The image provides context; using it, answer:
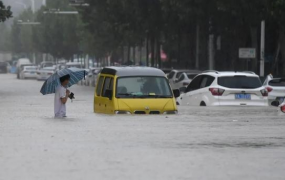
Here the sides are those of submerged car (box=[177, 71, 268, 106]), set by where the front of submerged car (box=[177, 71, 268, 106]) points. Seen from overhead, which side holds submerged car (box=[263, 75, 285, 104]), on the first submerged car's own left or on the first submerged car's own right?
on the first submerged car's own right

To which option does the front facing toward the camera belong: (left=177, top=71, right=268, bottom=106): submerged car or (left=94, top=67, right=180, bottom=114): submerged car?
(left=94, top=67, right=180, bottom=114): submerged car

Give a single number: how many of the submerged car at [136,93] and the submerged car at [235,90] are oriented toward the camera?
1

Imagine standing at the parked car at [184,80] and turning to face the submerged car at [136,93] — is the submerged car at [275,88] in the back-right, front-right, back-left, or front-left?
front-left

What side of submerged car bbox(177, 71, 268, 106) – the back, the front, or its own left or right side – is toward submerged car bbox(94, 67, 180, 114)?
left

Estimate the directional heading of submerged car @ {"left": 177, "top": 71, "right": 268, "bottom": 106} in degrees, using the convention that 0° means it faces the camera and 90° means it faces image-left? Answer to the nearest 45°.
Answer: approximately 135°

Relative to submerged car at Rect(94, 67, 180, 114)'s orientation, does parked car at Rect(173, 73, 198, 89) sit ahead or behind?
behind

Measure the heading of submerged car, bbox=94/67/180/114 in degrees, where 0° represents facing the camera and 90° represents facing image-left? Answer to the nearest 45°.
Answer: approximately 0°

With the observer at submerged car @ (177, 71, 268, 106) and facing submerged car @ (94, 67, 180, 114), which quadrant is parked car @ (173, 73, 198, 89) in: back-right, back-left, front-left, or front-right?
back-right
